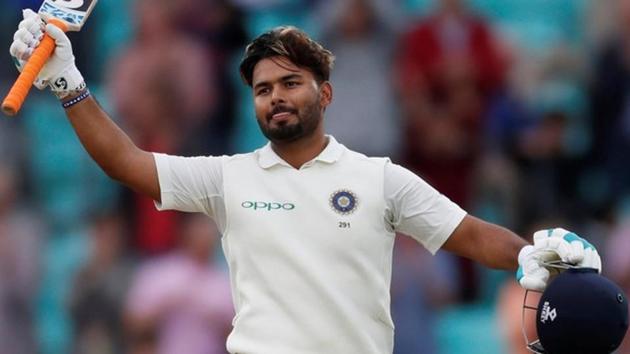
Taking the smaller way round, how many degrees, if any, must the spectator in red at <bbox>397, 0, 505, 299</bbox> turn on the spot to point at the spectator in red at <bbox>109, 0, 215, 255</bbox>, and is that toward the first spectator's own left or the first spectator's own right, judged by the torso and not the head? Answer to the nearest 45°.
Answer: approximately 90° to the first spectator's own right

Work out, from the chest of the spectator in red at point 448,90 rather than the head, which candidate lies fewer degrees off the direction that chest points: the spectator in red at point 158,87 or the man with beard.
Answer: the man with beard

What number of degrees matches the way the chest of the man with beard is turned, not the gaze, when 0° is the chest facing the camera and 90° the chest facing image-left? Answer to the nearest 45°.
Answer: approximately 0°

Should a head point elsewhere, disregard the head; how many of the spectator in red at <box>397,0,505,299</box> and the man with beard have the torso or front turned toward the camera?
2

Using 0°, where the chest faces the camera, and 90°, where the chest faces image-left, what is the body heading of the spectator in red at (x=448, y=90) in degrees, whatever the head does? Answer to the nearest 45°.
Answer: approximately 0°

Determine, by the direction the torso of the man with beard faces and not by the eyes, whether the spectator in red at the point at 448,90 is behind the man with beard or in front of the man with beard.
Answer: behind
